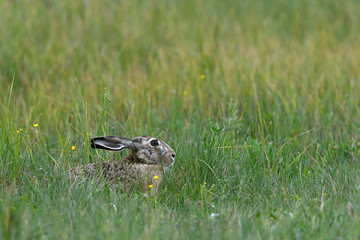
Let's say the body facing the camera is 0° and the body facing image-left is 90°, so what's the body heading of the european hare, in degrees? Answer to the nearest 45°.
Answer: approximately 270°
